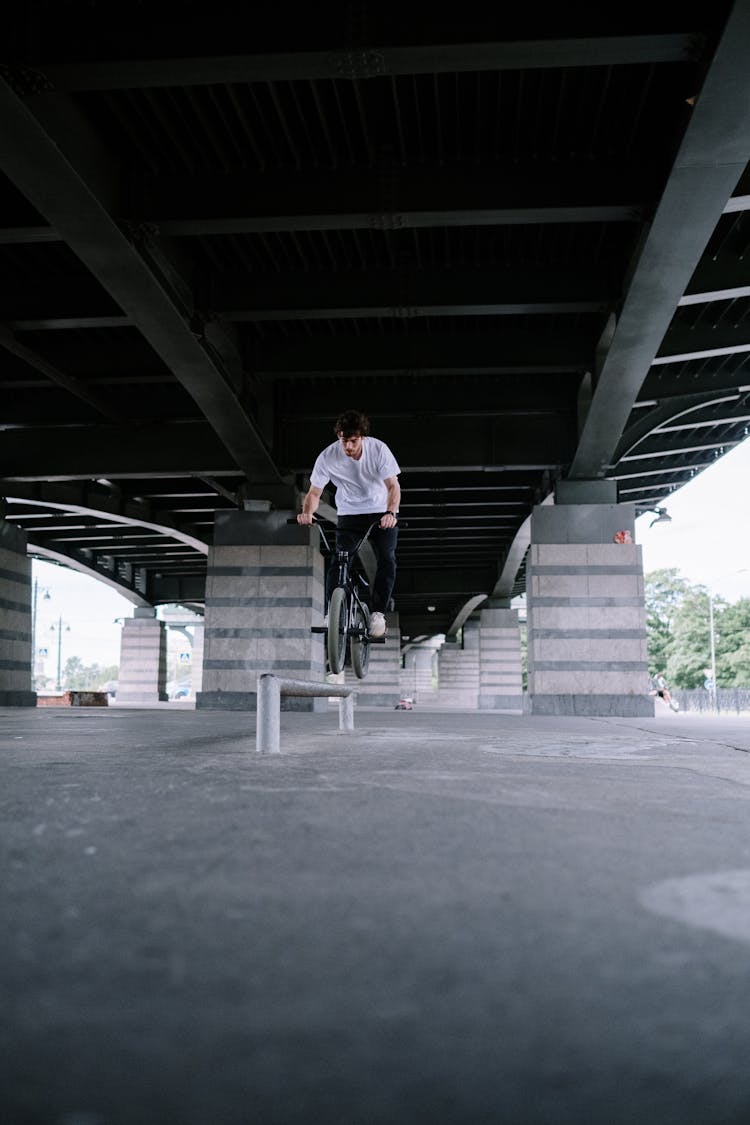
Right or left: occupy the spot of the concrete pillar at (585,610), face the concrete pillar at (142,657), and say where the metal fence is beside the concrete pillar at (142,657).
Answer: right

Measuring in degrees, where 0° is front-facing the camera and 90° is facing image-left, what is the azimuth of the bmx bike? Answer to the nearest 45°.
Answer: approximately 0°

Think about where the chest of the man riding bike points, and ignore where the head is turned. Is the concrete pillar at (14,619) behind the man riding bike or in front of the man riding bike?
behind

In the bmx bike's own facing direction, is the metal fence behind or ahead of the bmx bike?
behind

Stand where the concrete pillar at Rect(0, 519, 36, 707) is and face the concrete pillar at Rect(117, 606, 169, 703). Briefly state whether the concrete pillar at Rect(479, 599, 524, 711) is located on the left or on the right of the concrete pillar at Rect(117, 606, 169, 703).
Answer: right

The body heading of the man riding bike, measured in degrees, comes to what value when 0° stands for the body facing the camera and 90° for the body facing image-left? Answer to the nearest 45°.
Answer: approximately 0°

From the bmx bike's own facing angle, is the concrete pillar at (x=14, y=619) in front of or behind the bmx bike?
behind

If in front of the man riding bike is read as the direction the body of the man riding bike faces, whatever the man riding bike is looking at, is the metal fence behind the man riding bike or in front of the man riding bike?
behind

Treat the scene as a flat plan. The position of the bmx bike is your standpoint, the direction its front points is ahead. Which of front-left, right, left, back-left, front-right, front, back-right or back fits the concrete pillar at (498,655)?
back
